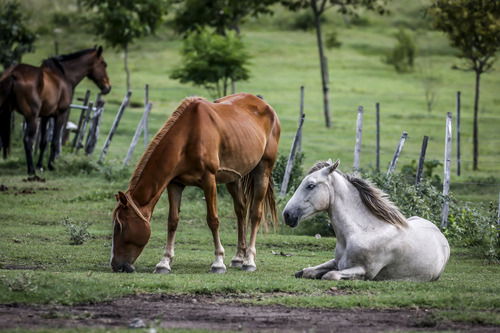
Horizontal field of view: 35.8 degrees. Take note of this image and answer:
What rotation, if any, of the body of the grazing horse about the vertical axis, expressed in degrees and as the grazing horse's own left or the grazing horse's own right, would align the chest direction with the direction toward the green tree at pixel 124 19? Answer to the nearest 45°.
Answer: approximately 135° to the grazing horse's own right

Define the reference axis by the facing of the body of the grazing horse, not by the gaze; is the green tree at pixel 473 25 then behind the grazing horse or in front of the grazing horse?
behind

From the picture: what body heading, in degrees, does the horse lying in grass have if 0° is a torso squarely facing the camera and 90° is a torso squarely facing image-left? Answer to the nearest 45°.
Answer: approximately 45°

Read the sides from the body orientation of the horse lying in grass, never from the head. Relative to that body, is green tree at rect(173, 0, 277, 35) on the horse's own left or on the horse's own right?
on the horse's own right

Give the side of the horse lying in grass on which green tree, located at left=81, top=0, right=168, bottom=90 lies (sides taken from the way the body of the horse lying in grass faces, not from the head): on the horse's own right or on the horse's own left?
on the horse's own right

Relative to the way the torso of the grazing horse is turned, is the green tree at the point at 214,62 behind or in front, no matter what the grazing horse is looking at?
behind

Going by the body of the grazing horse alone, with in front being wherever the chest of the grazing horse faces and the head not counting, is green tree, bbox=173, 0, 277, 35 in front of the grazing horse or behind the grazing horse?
behind

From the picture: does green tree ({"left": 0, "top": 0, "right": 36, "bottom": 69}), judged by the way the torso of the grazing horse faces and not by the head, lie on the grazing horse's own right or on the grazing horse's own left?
on the grazing horse's own right

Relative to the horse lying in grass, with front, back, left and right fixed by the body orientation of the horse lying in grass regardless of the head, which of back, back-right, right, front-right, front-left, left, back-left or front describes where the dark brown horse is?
right

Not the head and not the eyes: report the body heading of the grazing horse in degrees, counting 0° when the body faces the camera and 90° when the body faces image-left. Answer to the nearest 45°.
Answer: approximately 45°

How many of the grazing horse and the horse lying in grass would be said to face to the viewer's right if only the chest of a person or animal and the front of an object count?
0
